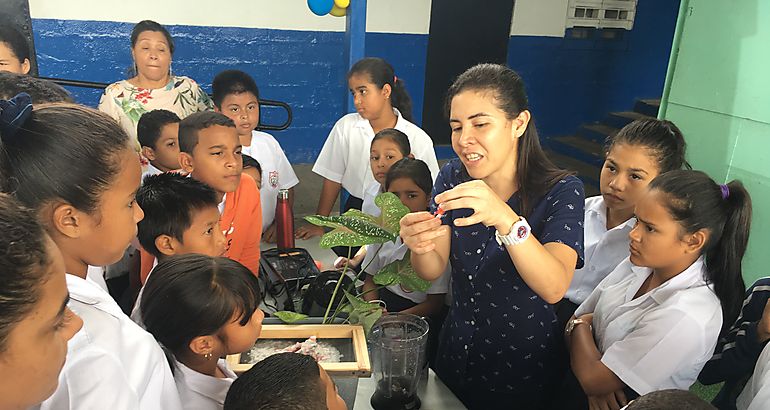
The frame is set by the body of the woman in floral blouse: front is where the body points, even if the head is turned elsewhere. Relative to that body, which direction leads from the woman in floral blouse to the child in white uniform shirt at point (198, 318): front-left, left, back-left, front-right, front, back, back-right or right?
front

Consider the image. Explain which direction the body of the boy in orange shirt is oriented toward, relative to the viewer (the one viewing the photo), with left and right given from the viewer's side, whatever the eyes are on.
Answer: facing the viewer and to the right of the viewer

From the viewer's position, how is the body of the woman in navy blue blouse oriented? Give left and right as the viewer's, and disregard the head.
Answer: facing the viewer and to the left of the viewer

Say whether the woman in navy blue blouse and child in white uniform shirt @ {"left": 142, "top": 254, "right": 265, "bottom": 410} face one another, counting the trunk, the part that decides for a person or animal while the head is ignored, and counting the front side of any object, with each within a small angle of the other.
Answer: yes

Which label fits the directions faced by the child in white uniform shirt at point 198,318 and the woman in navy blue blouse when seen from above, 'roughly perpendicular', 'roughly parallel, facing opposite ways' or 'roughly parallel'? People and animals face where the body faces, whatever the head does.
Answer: roughly parallel, facing opposite ways

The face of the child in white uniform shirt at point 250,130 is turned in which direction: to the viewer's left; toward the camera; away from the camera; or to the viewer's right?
toward the camera

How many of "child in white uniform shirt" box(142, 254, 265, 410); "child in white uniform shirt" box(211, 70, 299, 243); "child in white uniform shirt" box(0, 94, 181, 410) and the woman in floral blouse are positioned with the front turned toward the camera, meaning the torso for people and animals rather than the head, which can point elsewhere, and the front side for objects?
2

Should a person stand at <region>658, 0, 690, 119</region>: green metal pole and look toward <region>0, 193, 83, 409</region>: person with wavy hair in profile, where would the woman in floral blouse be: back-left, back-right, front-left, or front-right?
front-right

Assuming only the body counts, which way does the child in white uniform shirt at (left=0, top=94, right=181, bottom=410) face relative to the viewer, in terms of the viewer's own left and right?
facing to the right of the viewer

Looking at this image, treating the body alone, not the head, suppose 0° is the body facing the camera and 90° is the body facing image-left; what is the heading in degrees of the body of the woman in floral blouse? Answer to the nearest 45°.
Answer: approximately 0°

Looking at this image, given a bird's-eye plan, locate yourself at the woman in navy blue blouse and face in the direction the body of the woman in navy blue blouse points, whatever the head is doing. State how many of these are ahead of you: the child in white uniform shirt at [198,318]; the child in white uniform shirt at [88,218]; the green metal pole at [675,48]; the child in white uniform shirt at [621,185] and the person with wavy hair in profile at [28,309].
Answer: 3

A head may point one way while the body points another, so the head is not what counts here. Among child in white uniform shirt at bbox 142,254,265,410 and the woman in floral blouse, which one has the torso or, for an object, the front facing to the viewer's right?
the child in white uniform shirt

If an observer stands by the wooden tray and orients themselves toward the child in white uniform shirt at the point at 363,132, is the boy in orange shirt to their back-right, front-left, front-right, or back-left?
front-left

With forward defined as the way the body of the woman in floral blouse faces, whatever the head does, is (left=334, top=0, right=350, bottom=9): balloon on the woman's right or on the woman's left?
on the woman's left

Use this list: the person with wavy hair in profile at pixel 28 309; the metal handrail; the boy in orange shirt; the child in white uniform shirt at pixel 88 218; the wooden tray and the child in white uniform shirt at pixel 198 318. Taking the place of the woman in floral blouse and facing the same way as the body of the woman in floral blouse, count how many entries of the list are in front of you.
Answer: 5

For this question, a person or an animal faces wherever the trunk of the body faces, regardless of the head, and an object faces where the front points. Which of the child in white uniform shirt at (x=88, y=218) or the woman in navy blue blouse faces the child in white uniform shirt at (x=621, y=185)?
the child in white uniform shirt at (x=88, y=218)

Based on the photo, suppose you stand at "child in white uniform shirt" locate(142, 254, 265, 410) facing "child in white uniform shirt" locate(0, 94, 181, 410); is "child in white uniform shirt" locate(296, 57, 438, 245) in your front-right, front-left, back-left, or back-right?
back-right

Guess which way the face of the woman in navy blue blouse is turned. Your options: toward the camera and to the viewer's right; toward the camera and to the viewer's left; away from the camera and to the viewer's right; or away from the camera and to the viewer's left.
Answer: toward the camera and to the viewer's left
